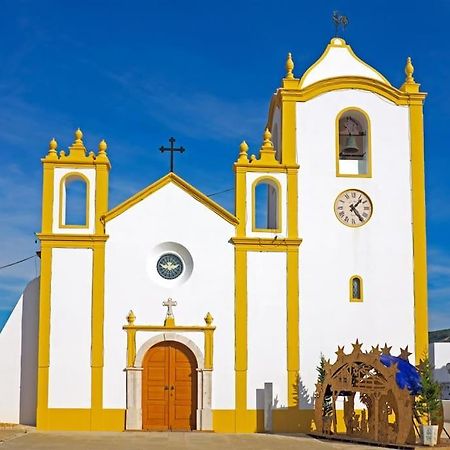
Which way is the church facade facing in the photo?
toward the camera
